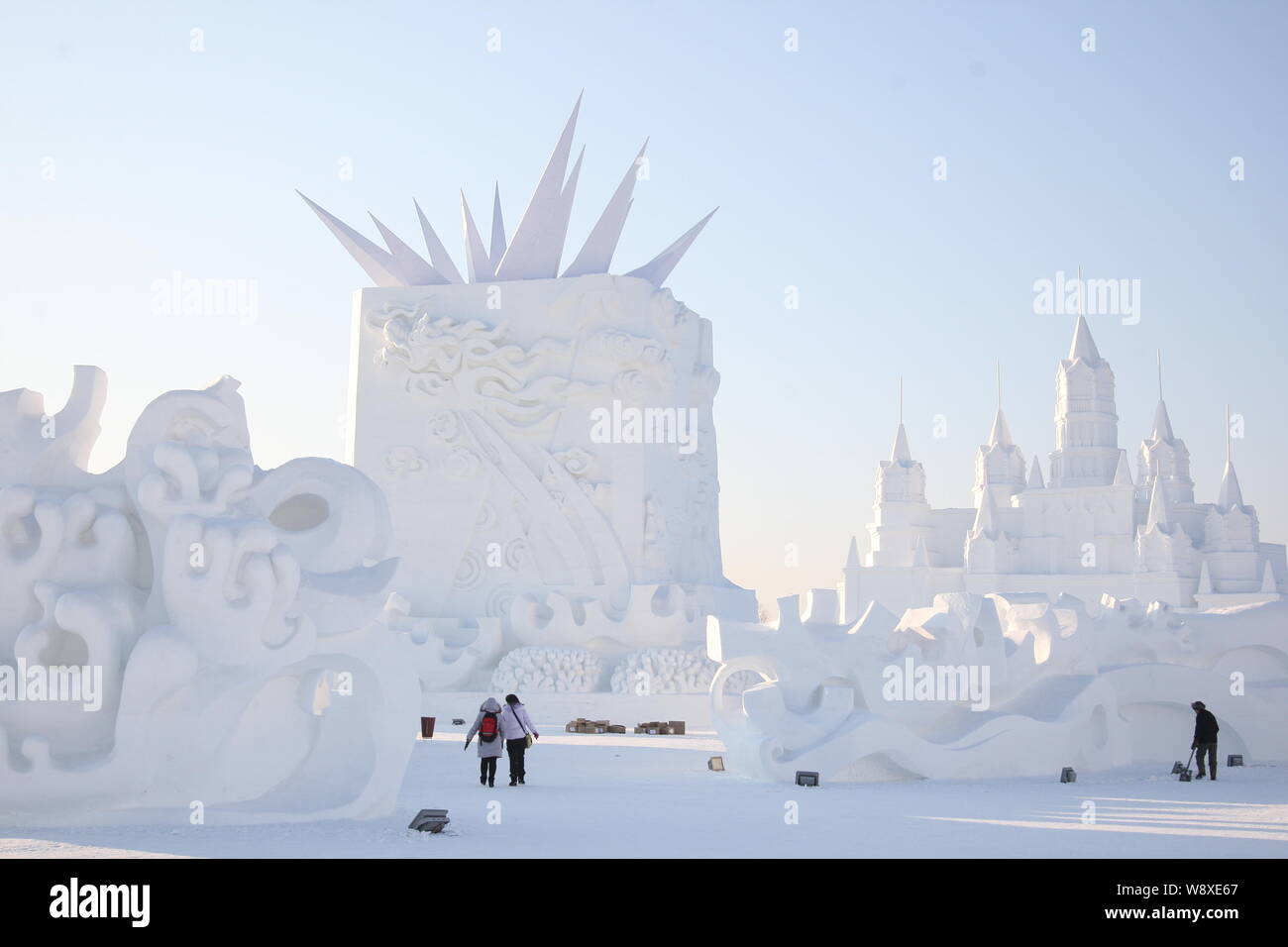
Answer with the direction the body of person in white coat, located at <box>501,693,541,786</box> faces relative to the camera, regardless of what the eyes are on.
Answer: away from the camera

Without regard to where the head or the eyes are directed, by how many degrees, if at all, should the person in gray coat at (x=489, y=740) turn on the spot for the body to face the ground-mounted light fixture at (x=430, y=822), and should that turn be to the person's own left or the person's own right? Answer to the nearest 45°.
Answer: approximately 180°

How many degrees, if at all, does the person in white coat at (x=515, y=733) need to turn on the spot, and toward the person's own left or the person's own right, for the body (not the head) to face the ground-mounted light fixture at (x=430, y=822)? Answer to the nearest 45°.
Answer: approximately 180°

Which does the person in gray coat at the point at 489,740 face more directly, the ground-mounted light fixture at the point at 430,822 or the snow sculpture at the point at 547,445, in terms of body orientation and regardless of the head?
the snow sculpture

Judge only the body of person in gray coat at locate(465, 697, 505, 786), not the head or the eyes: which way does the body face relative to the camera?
away from the camera

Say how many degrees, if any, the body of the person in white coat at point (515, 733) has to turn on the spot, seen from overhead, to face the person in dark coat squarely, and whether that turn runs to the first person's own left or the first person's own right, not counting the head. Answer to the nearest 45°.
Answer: approximately 90° to the first person's own right

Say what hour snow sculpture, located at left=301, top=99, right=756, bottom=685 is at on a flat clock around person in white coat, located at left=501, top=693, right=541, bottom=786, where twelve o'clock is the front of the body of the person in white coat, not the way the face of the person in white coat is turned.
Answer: The snow sculpture is roughly at 12 o'clock from the person in white coat.

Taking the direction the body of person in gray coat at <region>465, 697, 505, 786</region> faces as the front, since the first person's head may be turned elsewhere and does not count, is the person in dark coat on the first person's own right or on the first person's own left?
on the first person's own right

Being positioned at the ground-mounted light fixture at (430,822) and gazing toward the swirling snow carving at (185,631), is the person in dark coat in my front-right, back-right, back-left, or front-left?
back-right

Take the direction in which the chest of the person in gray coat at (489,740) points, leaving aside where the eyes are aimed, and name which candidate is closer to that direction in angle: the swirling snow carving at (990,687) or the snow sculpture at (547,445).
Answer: the snow sculpture

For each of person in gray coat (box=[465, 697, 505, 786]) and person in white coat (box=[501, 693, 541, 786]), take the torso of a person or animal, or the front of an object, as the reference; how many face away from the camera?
2
